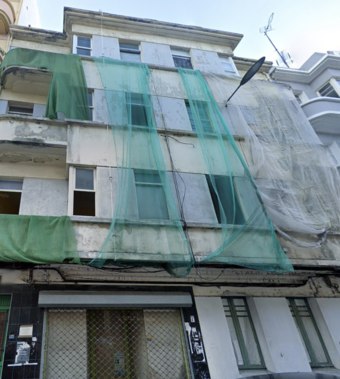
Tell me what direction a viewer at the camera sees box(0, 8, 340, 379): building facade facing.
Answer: facing the viewer

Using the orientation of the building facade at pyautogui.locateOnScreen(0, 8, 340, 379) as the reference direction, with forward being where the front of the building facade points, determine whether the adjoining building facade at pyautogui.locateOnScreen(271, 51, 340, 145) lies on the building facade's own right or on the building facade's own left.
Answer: on the building facade's own left
